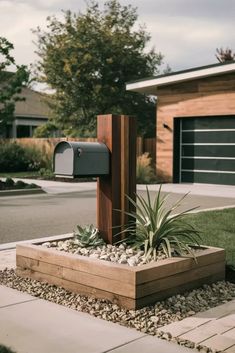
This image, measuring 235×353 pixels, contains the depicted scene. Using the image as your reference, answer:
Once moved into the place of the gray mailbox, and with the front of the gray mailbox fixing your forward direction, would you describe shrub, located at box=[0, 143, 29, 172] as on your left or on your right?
on your right

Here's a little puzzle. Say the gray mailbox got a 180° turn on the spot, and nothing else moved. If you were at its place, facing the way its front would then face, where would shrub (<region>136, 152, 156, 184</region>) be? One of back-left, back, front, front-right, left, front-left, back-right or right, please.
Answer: front-left

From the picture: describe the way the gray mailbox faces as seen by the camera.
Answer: facing the viewer and to the left of the viewer

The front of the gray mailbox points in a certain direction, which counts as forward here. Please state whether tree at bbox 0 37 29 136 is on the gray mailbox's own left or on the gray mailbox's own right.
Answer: on the gray mailbox's own right
